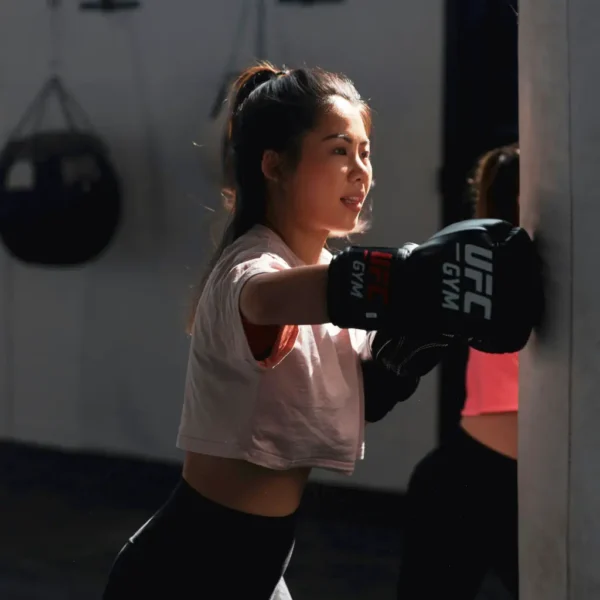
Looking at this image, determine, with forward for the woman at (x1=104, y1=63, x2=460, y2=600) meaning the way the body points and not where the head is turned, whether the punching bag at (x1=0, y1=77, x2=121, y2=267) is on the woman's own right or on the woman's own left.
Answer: on the woman's own left

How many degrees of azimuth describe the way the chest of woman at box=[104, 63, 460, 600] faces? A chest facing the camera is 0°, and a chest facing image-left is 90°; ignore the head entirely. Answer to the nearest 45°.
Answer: approximately 270°
